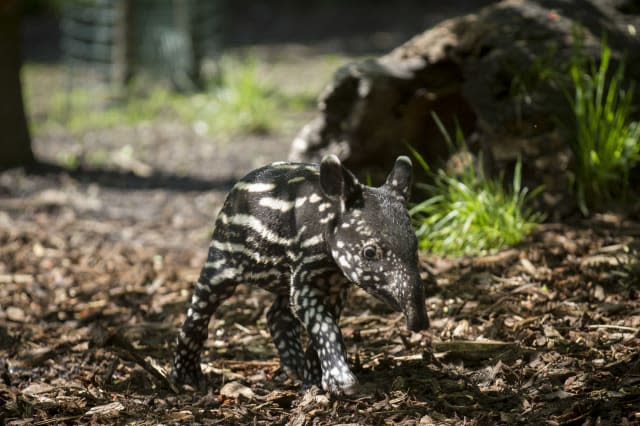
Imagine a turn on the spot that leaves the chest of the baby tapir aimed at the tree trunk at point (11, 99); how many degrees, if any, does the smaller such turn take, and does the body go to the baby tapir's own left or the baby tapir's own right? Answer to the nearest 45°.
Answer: approximately 180°

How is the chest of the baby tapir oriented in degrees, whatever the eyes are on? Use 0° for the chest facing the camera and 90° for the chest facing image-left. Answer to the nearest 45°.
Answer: approximately 315°

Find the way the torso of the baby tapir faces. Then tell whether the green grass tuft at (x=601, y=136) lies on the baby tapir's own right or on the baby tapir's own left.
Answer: on the baby tapir's own left

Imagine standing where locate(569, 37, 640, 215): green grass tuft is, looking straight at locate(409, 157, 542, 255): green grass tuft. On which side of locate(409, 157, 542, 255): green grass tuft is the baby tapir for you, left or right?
left

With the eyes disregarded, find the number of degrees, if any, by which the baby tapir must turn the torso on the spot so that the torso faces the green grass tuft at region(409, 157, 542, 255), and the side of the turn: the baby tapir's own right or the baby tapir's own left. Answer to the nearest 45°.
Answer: approximately 90° to the baby tapir's own left
